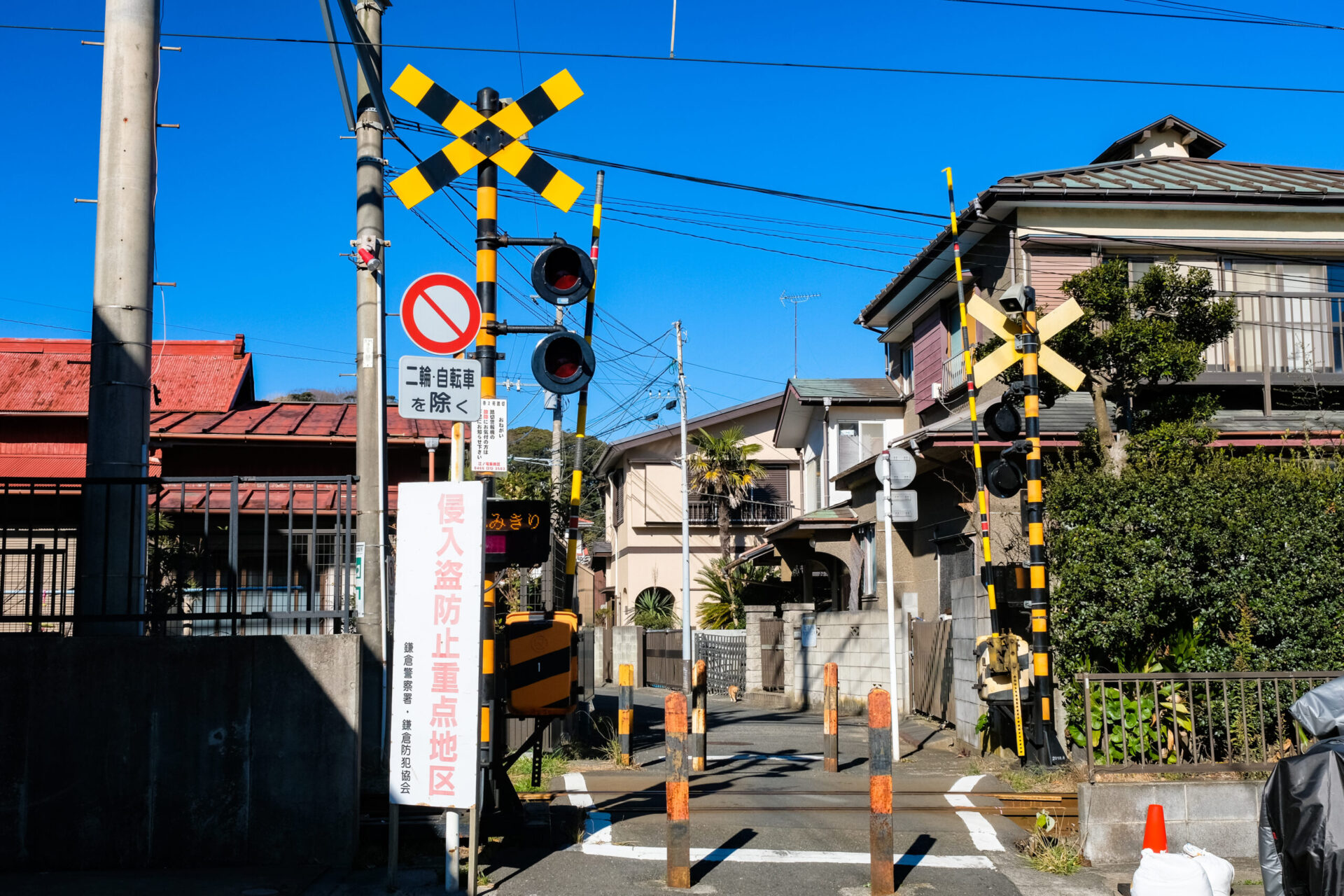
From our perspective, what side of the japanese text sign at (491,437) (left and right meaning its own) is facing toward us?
front

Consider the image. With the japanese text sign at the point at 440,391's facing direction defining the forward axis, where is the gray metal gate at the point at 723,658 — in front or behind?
behind

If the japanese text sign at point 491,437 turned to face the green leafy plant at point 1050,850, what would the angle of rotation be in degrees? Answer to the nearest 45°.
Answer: approximately 90° to its left

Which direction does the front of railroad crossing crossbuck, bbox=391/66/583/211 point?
toward the camera

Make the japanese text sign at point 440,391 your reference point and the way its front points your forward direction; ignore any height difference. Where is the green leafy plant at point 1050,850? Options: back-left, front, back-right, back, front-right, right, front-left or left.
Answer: left

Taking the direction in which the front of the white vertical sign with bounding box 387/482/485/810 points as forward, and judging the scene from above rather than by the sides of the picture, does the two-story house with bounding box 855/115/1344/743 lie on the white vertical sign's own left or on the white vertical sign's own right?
on the white vertical sign's own left

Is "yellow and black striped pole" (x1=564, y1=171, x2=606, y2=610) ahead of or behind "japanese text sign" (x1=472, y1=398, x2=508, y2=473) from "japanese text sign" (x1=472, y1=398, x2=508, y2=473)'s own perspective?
behind

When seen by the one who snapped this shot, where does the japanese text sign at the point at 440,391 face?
facing the viewer
